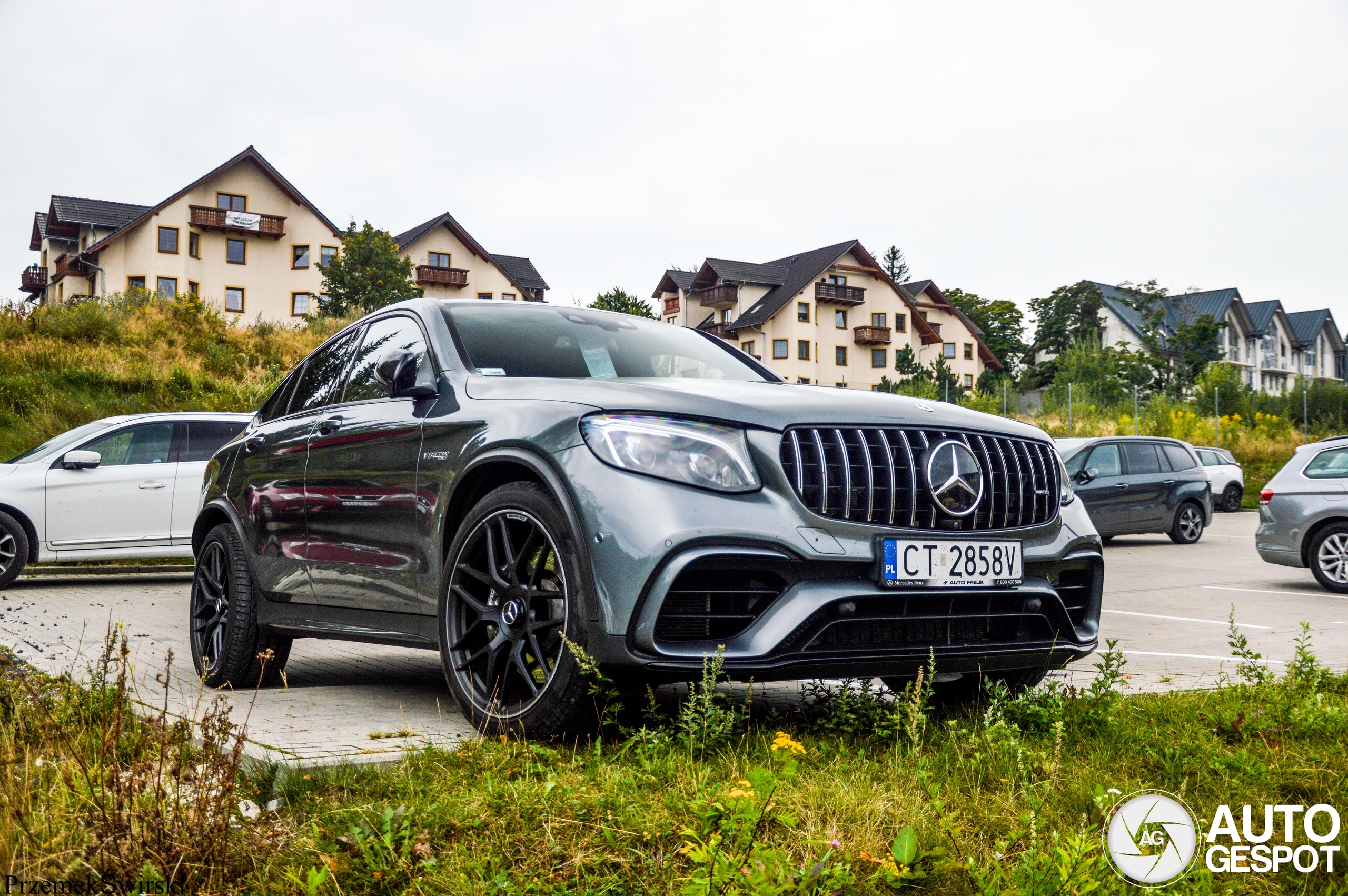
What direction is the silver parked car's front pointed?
to the viewer's right

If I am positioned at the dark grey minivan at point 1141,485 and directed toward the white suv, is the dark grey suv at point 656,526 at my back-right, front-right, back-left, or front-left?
front-left

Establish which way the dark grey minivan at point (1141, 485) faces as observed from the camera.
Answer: facing the viewer and to the left of the viewer

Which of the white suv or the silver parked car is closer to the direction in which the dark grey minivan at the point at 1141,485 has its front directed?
the white suv

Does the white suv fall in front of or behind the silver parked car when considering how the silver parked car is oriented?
behind

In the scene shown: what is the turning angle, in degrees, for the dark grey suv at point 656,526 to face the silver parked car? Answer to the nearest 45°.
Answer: approximately 90° to its left

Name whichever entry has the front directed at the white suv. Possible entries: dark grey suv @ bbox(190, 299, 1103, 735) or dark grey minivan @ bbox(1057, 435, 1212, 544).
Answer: dark grey minivan @ bbox(1057, 435, 1212, 544)

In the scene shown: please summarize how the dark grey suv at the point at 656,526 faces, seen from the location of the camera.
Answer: facing the viewer and to the right of the viewer

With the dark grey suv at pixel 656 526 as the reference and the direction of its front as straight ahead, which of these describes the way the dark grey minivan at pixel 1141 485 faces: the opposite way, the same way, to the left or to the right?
to the right

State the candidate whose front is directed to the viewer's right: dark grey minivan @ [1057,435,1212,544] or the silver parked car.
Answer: the silver parked car

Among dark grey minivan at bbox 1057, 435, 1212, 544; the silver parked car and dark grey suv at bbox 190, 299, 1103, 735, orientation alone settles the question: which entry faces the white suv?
dark grey minivan at bbox 1057, 435, 1212, 544

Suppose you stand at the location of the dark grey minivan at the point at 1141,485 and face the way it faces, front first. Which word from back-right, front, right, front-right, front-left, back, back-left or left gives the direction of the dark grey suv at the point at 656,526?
front-left

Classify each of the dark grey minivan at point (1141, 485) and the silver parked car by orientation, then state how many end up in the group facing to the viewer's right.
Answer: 1

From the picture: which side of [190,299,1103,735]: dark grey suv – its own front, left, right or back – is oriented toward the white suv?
back
